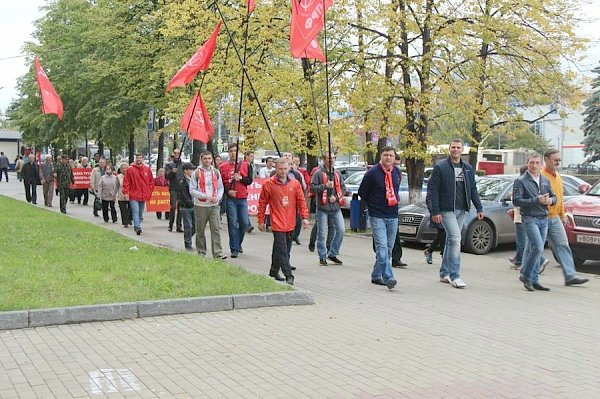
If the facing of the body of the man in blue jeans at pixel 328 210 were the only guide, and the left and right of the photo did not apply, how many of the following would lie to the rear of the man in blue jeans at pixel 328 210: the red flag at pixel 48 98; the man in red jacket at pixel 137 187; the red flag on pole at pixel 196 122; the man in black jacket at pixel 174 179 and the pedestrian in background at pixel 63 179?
5

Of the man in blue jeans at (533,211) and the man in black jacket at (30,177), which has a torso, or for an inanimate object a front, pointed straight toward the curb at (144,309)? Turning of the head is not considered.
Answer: the man in black jacket

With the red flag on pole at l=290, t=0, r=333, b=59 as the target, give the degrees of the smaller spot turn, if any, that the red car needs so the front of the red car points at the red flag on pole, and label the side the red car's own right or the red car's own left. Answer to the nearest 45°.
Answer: approximately 45° to the red car's own right

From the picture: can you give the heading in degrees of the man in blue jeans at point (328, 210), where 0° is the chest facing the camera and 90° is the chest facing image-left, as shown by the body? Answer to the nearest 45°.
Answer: approximately 315°

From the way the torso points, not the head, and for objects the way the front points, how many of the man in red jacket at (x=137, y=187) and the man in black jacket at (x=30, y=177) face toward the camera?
2
